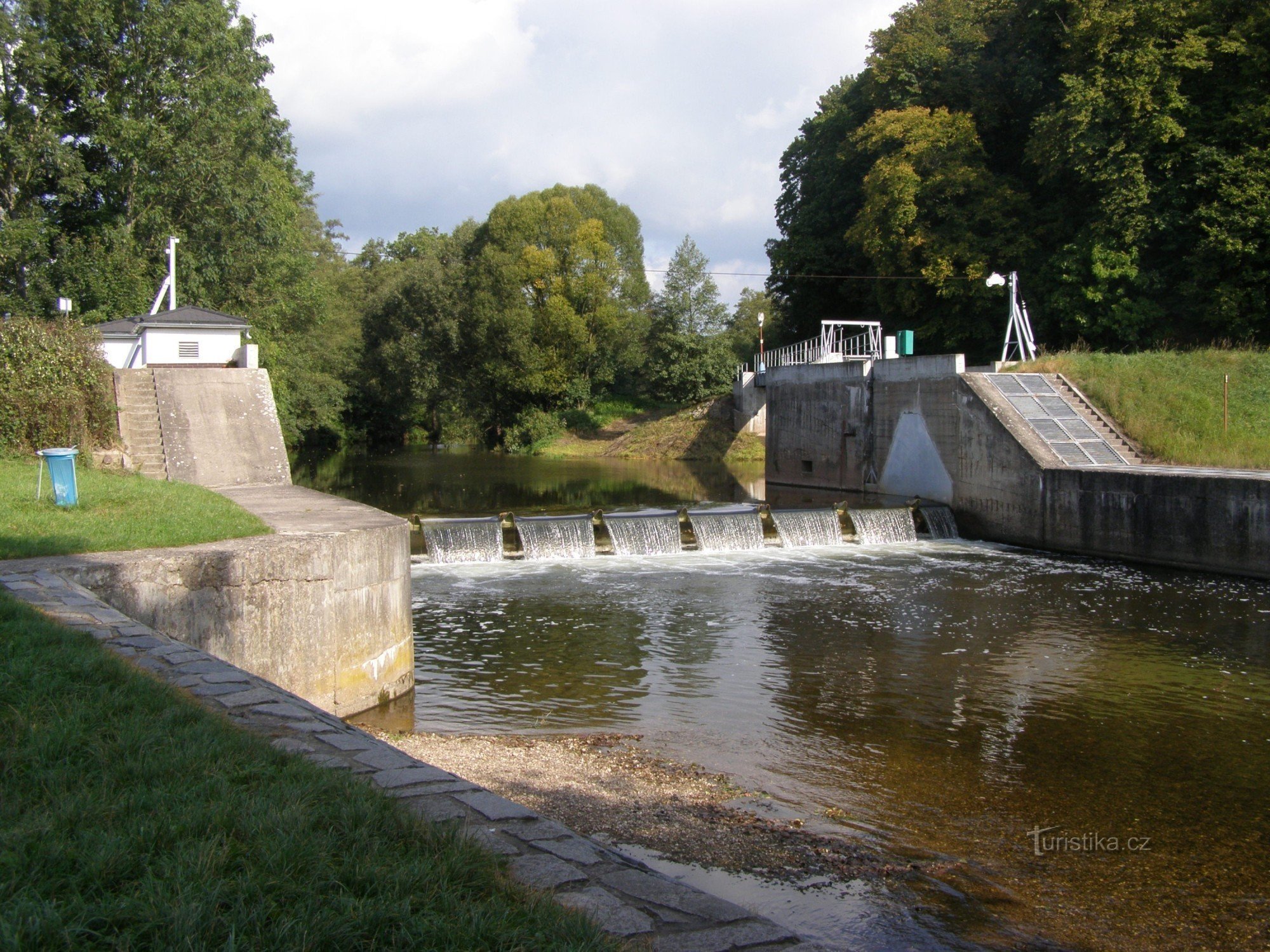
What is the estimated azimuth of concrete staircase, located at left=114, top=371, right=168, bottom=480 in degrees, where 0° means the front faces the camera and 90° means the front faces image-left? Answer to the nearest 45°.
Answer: approximately 0°

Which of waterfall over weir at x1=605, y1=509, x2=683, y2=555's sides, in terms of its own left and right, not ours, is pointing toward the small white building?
right

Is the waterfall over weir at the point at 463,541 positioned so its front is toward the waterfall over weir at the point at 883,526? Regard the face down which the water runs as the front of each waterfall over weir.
no

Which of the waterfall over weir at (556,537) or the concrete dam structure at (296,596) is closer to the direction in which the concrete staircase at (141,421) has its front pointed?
the concrete dam structure

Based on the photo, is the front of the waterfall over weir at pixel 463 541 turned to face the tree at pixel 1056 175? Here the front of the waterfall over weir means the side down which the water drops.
no

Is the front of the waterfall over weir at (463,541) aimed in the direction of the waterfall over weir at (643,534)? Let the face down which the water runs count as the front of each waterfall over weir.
no

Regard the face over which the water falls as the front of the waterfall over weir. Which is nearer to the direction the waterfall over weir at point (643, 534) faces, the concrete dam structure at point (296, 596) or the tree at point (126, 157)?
the concrete dam structure

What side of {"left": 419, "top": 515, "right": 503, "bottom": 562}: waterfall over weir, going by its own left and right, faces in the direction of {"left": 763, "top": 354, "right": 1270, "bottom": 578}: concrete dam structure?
left

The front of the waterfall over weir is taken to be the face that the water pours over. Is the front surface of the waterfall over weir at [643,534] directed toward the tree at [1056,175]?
no

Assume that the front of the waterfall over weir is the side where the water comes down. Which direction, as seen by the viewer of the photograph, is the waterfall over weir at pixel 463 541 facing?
facing the viewer

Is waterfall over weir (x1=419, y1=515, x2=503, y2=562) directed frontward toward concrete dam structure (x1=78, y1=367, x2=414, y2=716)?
yes

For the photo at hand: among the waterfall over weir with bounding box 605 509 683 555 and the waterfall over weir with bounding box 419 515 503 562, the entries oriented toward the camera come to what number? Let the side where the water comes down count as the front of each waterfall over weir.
2

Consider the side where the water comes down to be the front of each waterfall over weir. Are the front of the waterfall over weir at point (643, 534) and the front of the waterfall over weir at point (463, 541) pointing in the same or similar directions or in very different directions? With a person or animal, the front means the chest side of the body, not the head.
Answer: same or similar directions
